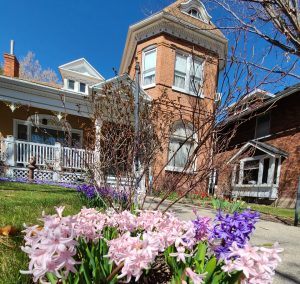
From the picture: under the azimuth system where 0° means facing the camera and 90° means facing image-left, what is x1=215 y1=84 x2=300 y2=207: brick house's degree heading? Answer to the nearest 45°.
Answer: approximately 45°

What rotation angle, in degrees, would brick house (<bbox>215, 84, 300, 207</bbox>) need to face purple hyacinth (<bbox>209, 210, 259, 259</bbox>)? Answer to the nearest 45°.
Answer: approximately 45° to its left

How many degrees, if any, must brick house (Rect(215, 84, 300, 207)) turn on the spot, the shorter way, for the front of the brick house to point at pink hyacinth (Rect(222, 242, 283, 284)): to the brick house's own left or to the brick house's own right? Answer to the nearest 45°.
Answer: approximately 45° to the brick house's own left

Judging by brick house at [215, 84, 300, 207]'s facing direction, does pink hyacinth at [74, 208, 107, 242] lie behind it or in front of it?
in front

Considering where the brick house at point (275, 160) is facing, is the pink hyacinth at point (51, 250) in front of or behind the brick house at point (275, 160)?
in front
